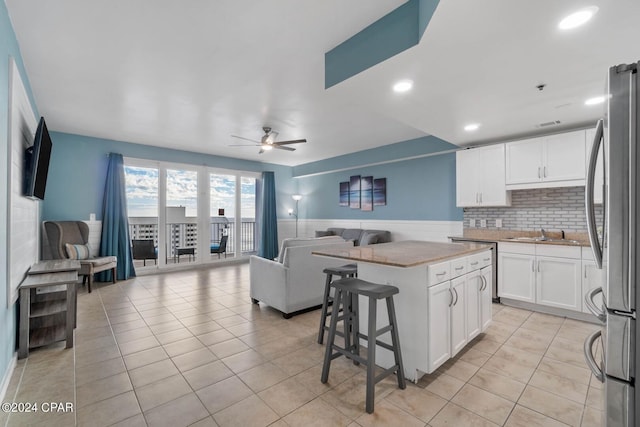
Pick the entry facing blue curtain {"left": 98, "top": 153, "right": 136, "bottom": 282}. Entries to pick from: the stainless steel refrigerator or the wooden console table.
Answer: the stainless steel refrigerator

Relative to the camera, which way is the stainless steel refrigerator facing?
to the viewer's left

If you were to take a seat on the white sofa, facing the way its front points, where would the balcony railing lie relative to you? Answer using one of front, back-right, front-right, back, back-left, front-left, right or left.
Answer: front

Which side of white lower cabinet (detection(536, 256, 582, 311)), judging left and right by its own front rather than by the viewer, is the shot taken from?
front

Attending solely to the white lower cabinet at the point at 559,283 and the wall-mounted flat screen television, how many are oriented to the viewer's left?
0

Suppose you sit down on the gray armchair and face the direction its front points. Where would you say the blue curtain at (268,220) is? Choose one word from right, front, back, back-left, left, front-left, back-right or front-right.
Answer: front-left

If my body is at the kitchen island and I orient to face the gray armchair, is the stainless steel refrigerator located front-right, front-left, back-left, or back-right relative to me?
back-left

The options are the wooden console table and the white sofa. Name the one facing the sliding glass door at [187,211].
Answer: the white sofa

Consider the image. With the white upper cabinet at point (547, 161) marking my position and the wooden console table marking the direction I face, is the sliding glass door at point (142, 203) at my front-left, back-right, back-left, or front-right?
front-right

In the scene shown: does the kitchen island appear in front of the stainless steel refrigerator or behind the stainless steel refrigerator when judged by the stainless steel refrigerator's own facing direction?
in front

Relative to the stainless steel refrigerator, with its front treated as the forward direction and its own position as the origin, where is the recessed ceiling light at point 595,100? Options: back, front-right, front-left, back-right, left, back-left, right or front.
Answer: right

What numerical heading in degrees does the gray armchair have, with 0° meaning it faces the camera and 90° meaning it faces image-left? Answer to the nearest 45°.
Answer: approximately 315°

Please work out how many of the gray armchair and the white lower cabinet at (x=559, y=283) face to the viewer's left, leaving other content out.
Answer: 0

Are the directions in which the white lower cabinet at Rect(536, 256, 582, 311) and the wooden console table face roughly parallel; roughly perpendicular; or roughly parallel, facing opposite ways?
roughly perpendicular

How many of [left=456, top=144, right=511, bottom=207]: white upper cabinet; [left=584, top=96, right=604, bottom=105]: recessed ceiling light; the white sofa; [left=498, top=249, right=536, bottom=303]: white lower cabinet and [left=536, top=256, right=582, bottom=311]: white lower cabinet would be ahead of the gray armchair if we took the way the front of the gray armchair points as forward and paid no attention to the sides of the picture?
5

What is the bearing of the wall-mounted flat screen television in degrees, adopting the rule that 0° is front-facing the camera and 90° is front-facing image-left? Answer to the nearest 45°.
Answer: approximately 270°

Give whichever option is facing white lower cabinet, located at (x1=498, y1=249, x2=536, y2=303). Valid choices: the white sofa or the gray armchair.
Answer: the gray armchair

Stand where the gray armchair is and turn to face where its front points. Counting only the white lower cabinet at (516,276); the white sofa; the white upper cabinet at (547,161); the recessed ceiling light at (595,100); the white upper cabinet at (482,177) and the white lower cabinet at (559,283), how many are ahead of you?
6
